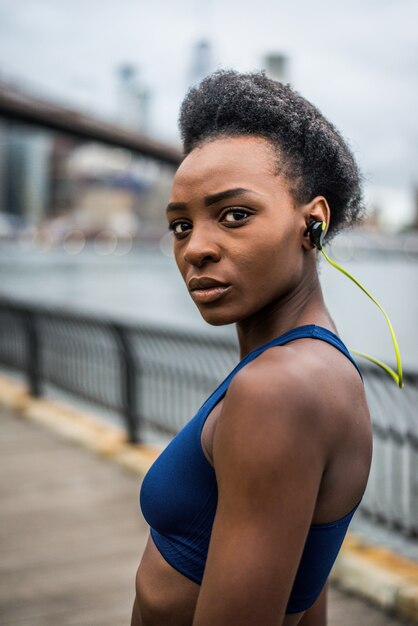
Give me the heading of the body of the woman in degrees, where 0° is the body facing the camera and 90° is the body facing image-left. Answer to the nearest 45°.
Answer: approximately 90°

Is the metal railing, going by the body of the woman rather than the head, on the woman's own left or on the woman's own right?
on the woman's own right
